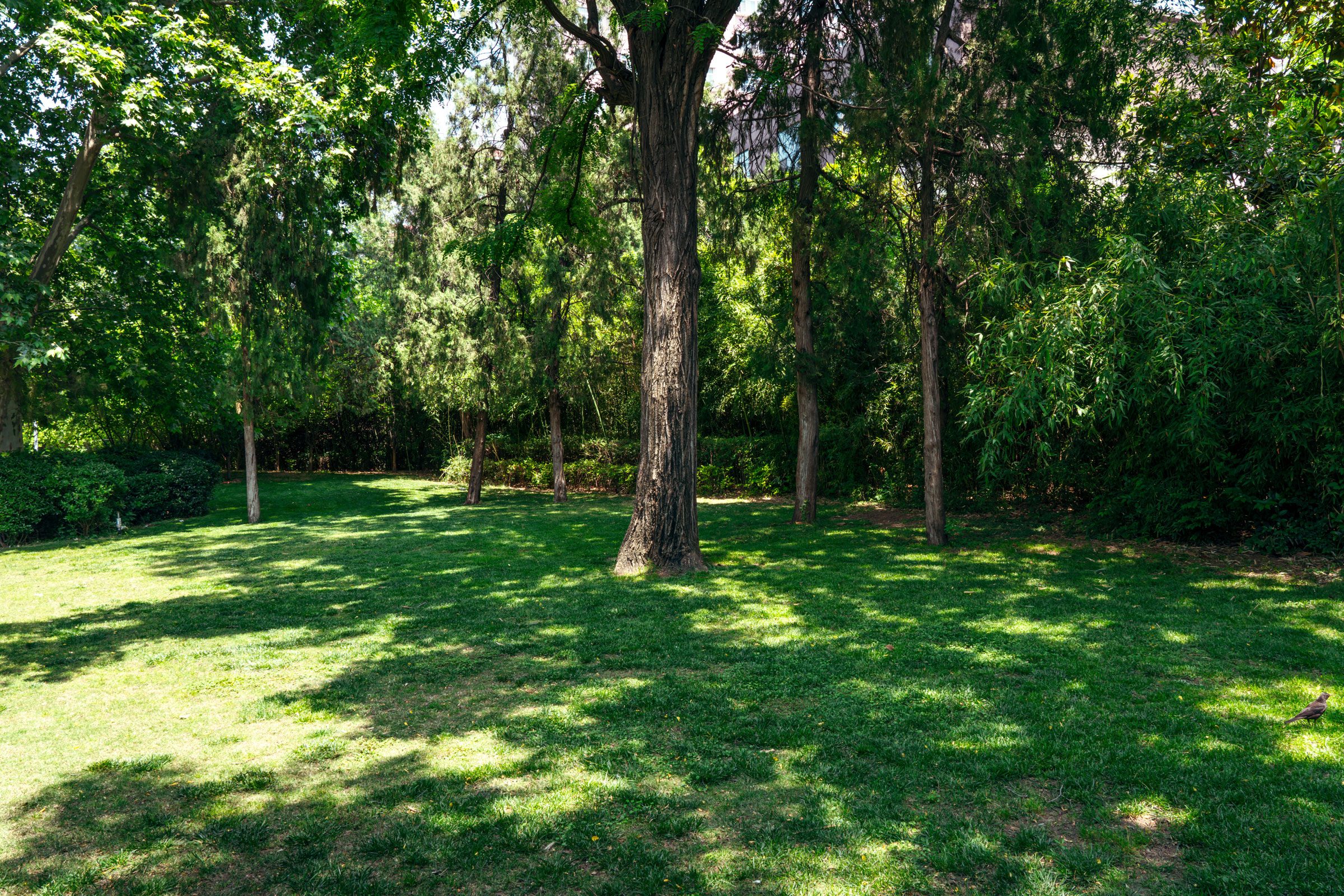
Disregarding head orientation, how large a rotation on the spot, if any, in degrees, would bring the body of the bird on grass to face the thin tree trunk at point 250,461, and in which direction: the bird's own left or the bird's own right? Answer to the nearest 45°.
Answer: approximately 180°

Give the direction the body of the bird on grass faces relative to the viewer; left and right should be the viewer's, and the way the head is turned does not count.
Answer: facing to the right of the viewer

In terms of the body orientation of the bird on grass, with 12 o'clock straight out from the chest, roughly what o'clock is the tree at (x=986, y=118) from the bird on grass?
The tree is roughly at 8 o'clock from the bird on grass.

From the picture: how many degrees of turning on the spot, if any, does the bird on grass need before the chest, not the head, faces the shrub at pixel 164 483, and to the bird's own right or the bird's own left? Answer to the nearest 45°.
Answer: approximately 180°

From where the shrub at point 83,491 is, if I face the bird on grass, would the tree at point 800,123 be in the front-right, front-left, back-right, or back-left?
front-left

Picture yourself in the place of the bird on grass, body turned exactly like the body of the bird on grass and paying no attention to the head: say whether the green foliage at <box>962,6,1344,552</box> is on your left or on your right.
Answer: on your left

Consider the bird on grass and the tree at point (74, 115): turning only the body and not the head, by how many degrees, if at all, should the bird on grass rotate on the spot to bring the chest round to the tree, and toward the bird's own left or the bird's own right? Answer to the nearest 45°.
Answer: approximately 180°

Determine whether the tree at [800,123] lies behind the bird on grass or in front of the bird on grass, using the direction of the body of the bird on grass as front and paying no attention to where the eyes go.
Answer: behind

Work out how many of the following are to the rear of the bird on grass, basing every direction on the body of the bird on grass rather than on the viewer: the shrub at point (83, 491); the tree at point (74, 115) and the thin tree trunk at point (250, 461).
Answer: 3

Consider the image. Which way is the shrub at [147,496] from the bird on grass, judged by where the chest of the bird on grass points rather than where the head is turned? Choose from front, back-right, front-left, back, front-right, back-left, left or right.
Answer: back

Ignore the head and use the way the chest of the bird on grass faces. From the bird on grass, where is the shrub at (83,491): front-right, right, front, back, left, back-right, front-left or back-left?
back
